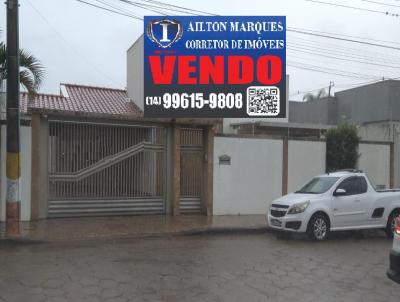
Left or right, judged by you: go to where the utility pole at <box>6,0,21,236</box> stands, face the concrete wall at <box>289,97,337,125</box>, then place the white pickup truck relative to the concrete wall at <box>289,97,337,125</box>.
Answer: right

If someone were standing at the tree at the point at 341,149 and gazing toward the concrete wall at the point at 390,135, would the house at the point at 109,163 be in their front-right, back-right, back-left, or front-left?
back-left

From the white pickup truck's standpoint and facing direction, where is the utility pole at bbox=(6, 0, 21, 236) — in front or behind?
in front

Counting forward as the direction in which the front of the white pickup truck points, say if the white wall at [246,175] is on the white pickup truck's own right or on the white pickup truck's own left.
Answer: on the white pickup truck's own right

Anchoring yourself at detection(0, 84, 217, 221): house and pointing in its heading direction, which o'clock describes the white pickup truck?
The white pickup truck is roughly at 10 o'clock from the house.

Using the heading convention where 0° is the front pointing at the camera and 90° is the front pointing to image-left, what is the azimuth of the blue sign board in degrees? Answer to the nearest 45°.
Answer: approximately 0°

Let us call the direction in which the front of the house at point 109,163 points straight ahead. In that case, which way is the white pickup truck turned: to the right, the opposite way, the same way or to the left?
to the right

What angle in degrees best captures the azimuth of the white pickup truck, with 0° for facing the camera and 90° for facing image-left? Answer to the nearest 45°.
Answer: approximately 45°

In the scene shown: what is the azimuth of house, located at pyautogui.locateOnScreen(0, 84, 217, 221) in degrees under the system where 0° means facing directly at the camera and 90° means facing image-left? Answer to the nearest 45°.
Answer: approximately 0°
